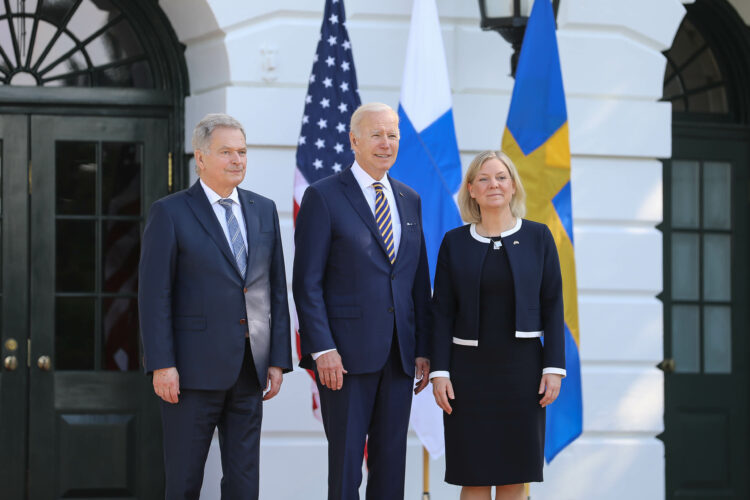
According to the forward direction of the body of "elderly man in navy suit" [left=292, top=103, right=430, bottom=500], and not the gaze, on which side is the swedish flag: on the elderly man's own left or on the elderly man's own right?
on the elderly man's own left

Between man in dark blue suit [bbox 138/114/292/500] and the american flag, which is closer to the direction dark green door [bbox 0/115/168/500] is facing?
the man in dark blue suit

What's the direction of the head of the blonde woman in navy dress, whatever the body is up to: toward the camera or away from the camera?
toward the camera

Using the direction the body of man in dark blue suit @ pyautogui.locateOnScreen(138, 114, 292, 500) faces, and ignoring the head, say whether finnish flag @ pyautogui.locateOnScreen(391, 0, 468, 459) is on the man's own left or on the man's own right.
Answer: on the man's own left

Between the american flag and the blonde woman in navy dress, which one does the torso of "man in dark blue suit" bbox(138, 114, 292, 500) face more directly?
the blonde woman in navy dress

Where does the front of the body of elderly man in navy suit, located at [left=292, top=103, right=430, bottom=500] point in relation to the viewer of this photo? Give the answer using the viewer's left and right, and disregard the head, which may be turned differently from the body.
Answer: facing the viewer and to the right of the viewer

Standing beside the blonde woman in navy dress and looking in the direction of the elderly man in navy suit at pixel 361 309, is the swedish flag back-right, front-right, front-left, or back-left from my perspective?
back-right

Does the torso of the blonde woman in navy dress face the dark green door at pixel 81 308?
no

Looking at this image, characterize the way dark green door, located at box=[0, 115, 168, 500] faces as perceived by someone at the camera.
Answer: facing the viewer

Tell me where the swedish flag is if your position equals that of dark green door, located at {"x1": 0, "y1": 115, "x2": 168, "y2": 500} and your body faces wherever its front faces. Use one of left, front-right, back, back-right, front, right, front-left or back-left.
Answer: front-left

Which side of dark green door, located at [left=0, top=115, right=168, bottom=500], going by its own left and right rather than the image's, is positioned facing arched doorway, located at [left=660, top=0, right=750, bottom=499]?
left

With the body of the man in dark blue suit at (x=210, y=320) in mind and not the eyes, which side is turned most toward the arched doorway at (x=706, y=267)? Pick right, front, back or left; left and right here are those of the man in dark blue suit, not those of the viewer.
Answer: left

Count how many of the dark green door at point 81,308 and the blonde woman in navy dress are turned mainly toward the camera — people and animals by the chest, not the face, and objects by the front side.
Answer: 2

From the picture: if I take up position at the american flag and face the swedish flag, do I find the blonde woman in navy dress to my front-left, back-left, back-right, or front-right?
front-right

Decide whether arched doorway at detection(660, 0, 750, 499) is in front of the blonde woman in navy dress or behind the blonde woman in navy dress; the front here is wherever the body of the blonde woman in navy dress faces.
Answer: behind

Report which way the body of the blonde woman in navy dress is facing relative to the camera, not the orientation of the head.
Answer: toward the camera

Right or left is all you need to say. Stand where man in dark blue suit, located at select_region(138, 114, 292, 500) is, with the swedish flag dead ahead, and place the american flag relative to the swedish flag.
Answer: left

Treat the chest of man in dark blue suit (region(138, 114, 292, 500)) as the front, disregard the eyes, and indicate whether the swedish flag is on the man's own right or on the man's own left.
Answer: on the man's own left

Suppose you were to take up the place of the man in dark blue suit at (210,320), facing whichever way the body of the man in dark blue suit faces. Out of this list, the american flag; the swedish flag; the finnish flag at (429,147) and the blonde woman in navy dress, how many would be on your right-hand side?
0

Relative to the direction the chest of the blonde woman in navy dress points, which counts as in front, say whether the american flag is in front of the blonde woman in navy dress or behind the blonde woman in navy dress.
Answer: behind
